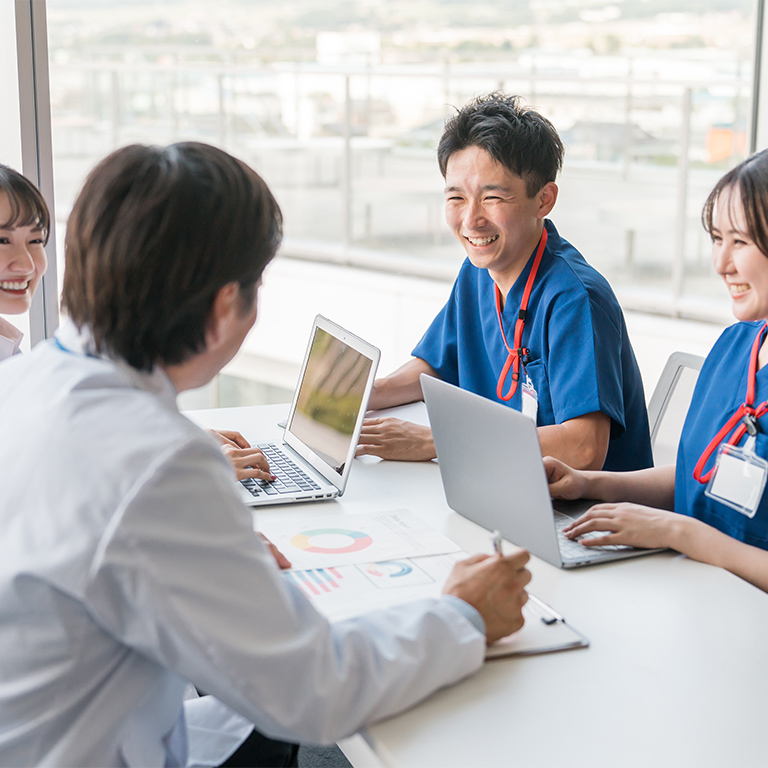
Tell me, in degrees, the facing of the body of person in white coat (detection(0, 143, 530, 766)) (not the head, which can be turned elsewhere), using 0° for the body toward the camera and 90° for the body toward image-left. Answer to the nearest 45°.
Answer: approximately 225°

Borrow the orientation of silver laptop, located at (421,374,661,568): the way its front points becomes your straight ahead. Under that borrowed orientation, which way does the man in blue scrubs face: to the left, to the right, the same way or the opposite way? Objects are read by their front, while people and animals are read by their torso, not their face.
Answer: the opposite way

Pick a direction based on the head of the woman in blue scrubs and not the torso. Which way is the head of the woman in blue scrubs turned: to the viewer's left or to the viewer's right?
to the viewer's left

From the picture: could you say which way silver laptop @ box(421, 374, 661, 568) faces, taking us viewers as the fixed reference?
facing away from the viewer and to the right of the viewer

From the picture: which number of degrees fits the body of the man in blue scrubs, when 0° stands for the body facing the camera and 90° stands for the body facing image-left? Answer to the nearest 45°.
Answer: approximately 45°

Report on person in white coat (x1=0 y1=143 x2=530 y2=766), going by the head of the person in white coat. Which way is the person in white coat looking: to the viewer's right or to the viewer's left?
to the viewer's right

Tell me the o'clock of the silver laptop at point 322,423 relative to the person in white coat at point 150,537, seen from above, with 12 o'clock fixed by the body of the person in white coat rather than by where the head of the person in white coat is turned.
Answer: The silver laptop is roughly at 11 o'clock from the person in white coat.

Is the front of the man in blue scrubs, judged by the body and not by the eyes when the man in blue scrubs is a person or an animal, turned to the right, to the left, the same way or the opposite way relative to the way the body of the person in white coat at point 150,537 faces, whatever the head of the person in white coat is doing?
the opposite way
